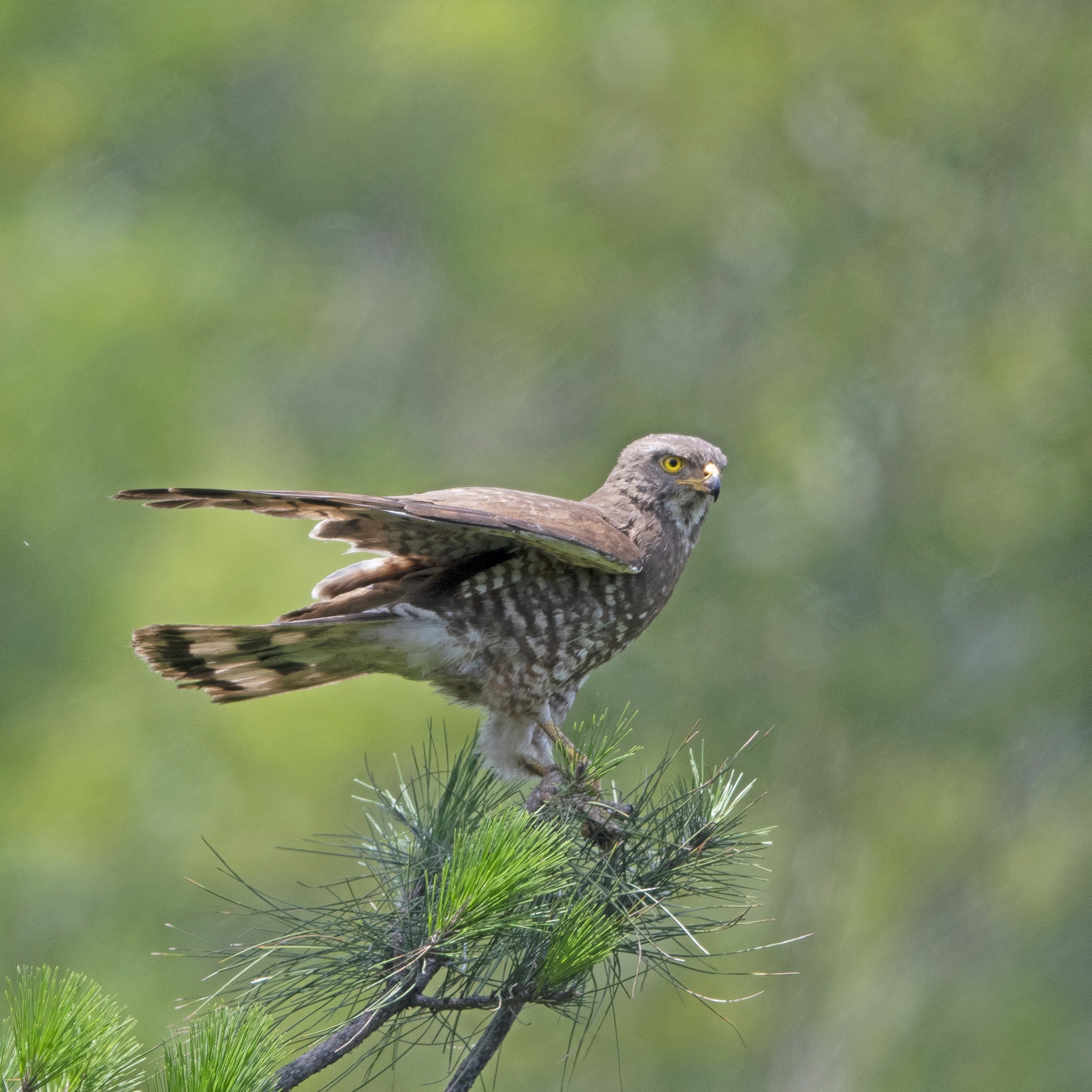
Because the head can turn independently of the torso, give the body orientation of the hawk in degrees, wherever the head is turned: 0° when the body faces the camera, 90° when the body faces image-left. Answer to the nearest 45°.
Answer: approximately 270°

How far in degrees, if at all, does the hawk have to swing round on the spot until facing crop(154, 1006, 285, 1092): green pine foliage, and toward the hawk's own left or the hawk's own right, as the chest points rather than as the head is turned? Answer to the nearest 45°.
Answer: approximately 180°
